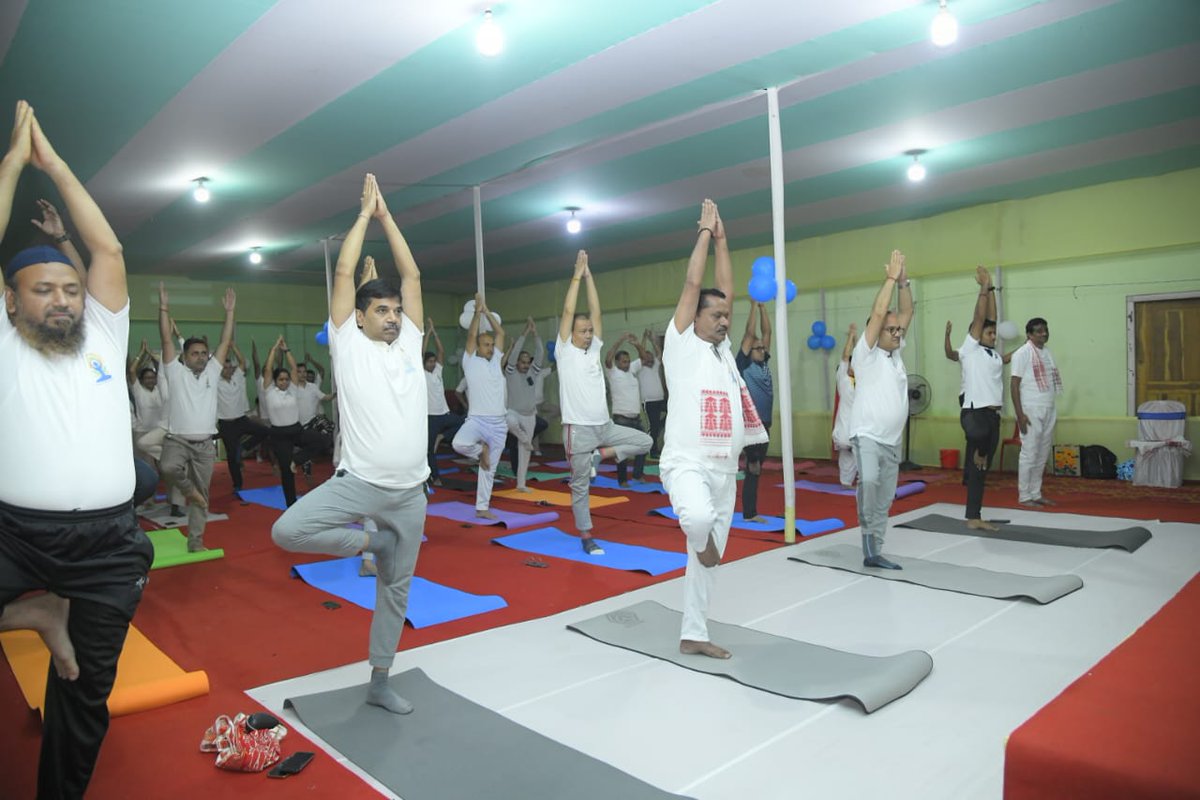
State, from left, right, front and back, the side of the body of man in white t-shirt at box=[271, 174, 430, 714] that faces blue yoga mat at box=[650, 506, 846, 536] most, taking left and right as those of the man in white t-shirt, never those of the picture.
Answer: left

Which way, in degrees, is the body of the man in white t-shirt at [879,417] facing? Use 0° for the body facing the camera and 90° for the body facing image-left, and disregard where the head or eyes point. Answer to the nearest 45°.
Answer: approximately 315°

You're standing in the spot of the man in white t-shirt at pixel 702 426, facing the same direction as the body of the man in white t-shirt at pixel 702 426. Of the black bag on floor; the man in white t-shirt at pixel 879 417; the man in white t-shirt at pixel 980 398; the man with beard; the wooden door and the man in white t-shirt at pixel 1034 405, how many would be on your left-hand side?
5

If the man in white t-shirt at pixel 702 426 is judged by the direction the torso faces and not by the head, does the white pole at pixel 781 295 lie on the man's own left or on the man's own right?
on the man's own left

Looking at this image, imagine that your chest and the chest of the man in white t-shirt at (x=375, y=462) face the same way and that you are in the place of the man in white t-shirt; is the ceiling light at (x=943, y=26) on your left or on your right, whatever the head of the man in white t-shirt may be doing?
on your left
